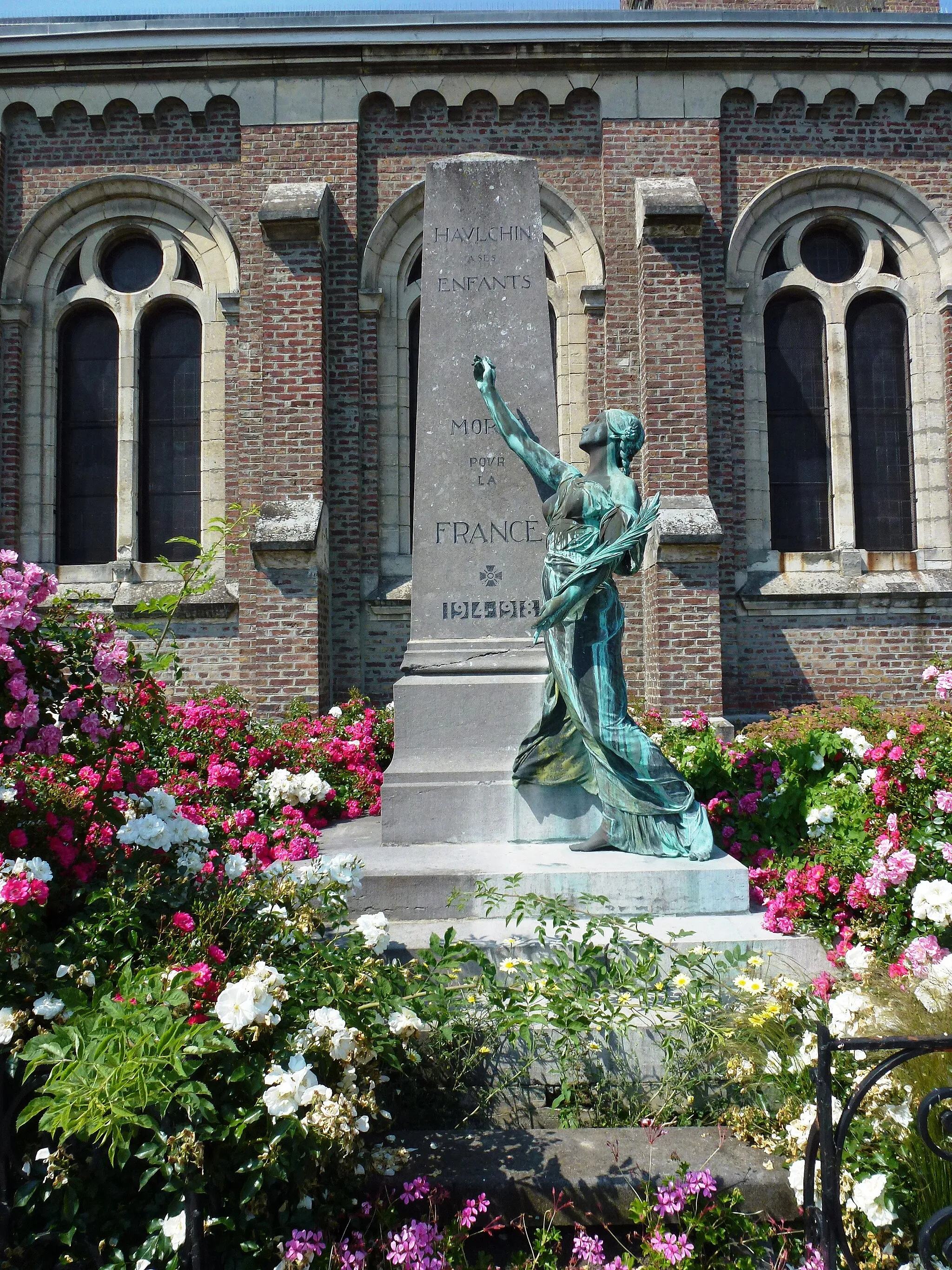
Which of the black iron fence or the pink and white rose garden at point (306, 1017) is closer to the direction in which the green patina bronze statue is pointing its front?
the pink and white rose garden

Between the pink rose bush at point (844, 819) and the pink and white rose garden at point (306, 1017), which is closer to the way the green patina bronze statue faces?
the pink and white rose garden

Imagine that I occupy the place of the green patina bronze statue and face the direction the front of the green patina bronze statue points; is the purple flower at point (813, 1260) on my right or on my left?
on my left

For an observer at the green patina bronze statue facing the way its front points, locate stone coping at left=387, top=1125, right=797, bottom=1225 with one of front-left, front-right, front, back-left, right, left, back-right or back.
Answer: left

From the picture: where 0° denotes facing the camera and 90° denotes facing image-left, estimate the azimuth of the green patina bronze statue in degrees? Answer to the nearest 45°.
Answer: approximately 90°

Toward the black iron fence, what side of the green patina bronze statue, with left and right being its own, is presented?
left

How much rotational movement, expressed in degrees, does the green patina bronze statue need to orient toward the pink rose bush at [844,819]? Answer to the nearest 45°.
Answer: approximately 135° to its left

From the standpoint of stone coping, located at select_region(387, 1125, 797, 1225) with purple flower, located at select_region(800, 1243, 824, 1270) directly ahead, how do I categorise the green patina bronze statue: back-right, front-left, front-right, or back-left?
back-left
